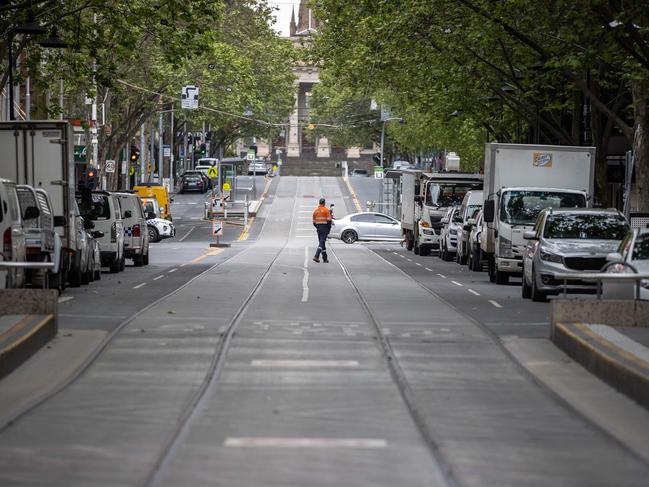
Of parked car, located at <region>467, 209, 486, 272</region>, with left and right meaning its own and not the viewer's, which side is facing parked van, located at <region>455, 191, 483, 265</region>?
back

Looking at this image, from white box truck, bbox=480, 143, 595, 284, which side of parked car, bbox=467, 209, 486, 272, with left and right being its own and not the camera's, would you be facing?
front

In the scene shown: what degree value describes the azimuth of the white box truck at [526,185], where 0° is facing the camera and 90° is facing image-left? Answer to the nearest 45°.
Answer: approximately 0°

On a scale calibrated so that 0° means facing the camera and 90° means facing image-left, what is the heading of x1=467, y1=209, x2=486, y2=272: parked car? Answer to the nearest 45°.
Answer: approximately 0°

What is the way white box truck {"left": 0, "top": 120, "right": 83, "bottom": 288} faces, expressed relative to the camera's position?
facing away from the viewer

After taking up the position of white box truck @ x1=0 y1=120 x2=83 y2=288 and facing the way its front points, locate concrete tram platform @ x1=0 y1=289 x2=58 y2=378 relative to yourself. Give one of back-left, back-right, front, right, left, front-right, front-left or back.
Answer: back

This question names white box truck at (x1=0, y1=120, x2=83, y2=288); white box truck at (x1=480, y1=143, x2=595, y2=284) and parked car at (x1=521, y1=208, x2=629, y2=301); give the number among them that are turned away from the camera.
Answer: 1

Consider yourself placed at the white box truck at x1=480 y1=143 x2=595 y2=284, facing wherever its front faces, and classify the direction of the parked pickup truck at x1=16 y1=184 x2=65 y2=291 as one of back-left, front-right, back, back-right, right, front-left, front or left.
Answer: front-right

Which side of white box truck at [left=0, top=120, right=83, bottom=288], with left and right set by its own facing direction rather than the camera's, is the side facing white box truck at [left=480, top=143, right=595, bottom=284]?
right

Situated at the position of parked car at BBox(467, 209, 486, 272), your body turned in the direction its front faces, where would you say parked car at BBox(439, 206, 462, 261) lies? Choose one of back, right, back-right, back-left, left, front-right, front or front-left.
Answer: back

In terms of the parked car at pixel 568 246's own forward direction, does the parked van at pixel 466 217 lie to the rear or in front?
to the rear

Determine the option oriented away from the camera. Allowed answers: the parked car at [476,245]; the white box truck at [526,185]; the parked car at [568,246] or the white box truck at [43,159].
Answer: the white box truck at [43,159]

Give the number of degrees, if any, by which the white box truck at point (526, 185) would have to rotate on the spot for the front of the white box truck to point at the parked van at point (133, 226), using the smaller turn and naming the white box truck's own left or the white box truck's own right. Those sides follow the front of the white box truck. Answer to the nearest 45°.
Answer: approximately 90° to the white box truck's own right
